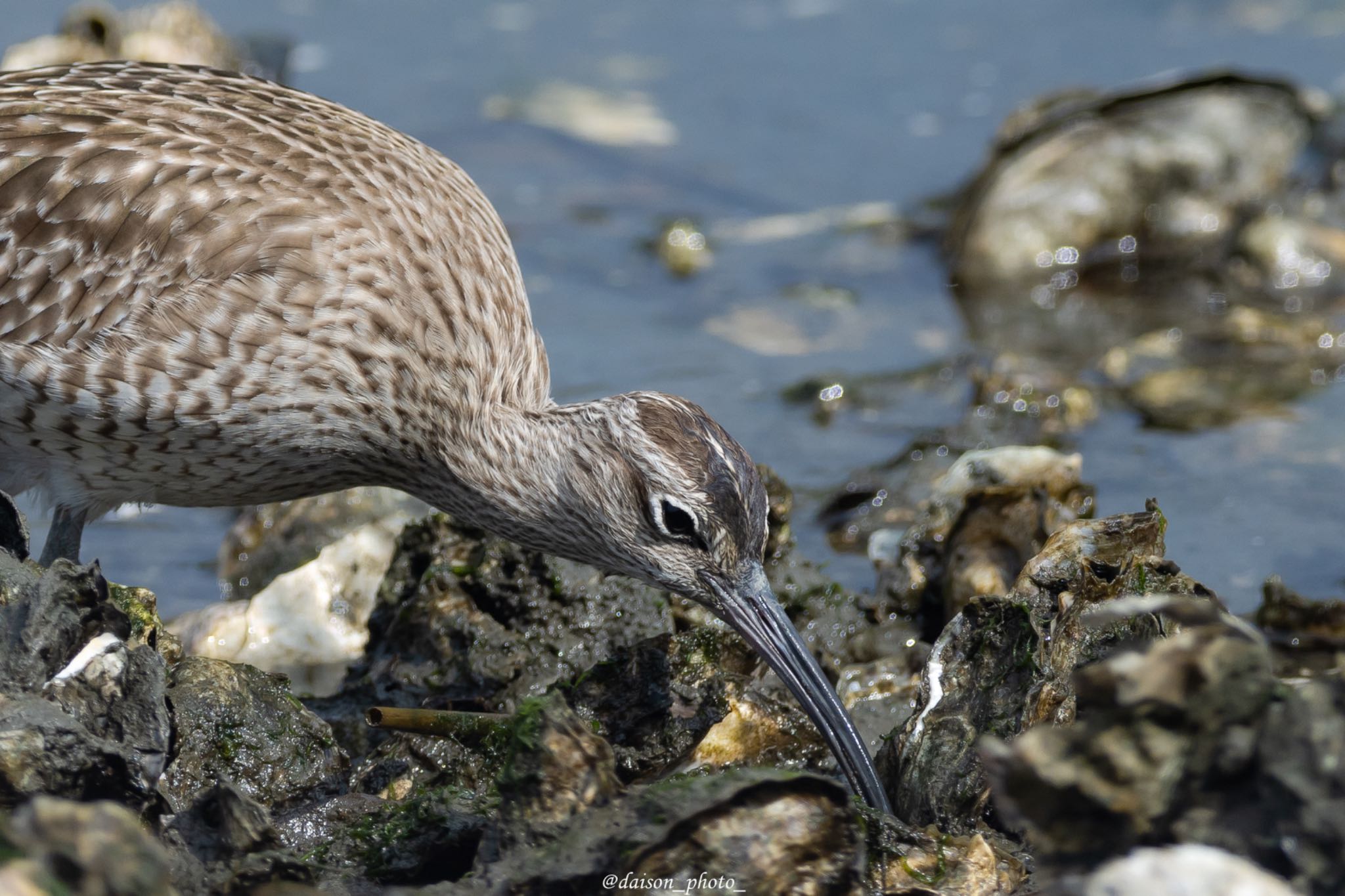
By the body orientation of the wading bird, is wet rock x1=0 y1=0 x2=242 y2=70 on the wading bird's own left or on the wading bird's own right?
on the wading bird's own left

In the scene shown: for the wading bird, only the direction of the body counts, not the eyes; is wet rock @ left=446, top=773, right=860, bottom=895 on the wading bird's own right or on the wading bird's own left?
on the wading bird's own right

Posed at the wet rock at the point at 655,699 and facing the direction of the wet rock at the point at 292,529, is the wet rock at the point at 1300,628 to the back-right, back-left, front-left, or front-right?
back-right

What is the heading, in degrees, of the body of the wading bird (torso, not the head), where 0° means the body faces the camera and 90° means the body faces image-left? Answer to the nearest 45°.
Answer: approximately 270°

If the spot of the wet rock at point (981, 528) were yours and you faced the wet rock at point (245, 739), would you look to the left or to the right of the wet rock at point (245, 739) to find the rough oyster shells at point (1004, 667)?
left

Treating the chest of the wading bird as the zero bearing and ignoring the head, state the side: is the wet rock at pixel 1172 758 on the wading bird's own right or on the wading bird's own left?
on the wading bird's own right
